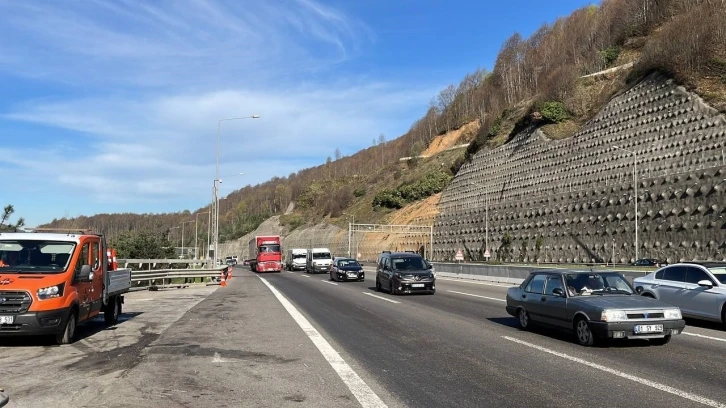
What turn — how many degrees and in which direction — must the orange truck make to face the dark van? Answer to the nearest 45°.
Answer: approximately 180°

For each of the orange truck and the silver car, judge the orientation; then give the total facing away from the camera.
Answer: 0

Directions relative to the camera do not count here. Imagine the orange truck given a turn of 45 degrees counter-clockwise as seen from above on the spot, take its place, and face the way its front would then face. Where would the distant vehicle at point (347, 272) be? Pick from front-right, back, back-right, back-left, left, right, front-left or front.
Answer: back-left

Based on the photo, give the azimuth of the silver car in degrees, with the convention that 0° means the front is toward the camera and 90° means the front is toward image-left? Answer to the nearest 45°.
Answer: approximately 315°

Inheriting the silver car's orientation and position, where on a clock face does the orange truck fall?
The orange truck is roughly at 3 o'clock from the silver car.

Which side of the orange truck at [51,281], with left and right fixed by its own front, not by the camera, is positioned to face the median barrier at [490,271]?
back

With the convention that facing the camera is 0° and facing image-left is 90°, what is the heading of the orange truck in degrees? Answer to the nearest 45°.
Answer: approximately 45°

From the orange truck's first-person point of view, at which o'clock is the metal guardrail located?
The metal guardrail is roughly at 5 o'clock from the orange truck.

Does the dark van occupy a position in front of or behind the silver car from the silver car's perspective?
behind

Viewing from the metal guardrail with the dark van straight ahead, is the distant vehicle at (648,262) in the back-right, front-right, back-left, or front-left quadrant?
front-left

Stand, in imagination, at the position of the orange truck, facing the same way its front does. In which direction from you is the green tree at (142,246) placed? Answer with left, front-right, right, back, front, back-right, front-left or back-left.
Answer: back-right

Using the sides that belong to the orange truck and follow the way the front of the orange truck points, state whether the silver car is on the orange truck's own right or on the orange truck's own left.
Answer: on the orange truck's own left
